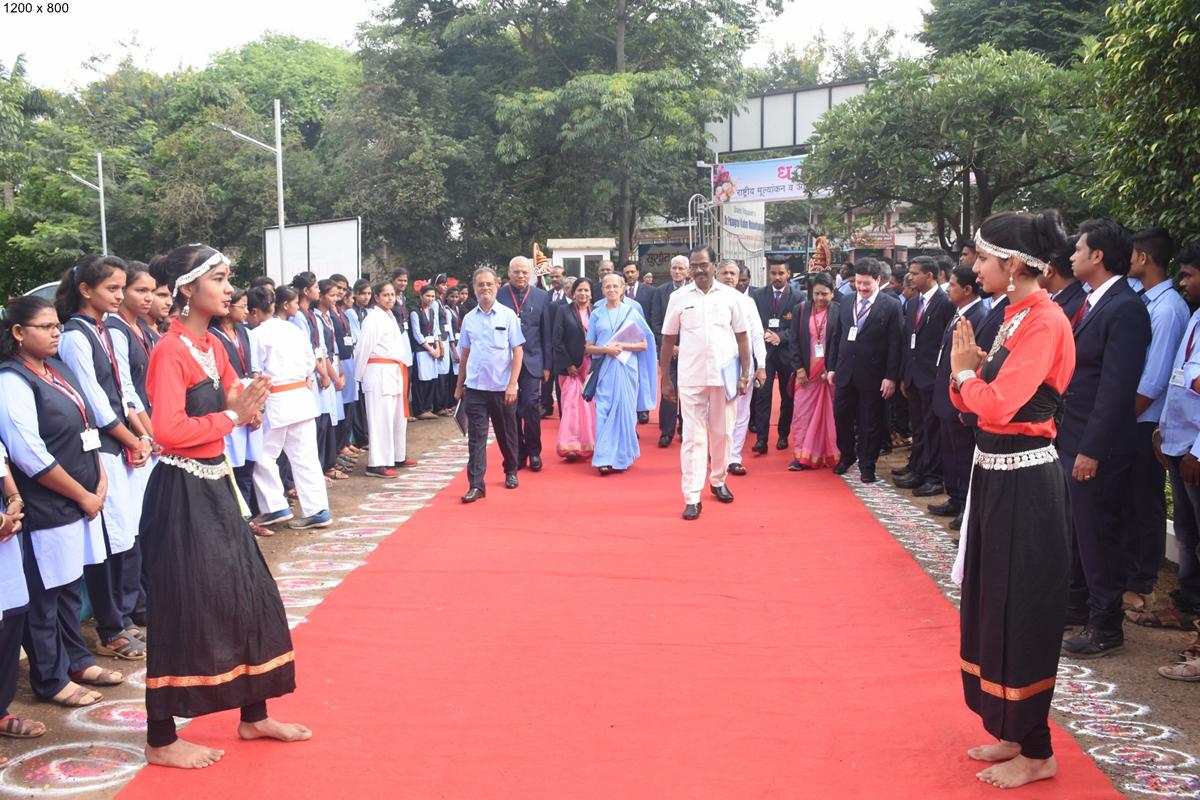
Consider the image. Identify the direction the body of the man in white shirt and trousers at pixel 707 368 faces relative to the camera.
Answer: toward the camera

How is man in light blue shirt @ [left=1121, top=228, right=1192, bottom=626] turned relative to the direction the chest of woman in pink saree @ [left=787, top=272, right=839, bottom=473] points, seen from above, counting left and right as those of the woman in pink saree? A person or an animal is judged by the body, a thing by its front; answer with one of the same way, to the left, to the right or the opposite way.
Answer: to the right

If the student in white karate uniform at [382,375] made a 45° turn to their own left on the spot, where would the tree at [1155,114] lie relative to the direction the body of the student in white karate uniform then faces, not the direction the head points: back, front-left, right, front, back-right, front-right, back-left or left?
front-right

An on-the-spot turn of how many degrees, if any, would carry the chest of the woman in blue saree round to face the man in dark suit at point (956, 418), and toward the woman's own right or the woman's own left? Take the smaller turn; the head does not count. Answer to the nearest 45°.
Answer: approximately 45° to the woman's own left

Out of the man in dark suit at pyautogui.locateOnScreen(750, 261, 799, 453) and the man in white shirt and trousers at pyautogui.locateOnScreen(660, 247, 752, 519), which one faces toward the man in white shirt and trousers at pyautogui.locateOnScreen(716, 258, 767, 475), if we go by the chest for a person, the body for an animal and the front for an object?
the man in dark suit

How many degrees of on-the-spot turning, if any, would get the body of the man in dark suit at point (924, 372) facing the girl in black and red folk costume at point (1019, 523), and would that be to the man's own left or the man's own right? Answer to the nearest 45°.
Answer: approximately 45° to the man's own left

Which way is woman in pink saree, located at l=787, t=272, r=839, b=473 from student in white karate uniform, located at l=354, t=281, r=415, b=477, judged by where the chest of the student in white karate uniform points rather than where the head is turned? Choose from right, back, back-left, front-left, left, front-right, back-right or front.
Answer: front-left

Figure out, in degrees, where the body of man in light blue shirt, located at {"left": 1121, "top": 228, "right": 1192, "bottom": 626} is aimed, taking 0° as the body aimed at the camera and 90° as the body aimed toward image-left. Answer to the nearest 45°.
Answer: approximately 90°

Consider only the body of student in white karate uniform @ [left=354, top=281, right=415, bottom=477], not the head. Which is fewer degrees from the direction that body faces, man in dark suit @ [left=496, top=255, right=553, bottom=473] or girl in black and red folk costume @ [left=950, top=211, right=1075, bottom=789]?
the girl in black and red folk costume

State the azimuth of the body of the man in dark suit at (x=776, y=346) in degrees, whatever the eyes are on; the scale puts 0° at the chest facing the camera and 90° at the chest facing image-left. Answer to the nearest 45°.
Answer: approximately 0°

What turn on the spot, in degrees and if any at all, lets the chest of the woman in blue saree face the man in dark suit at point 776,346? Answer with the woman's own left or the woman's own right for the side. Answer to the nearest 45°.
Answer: approximately 135° to the woman's own left

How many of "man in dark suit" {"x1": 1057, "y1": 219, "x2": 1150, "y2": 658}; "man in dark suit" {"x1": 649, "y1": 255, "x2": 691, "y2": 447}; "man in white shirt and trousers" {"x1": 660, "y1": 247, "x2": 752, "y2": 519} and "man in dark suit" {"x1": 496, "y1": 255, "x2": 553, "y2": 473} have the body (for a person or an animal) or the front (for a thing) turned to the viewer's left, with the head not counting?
1

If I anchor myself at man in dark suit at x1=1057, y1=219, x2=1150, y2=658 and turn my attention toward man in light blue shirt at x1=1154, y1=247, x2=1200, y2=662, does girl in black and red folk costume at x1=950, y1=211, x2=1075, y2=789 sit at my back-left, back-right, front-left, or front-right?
back-right

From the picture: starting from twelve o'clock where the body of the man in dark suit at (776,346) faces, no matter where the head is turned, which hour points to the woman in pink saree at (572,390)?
The woman in pink saree is roughly at 2 o'clock from the man in dark suit.
